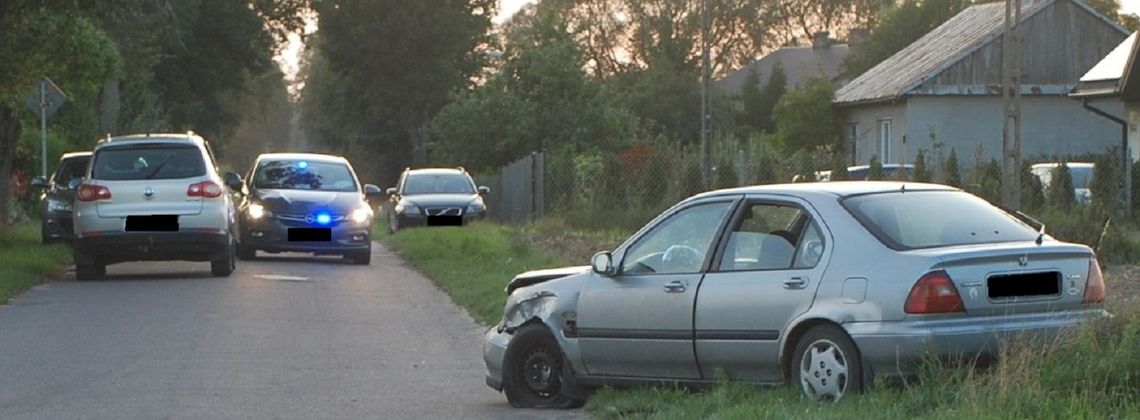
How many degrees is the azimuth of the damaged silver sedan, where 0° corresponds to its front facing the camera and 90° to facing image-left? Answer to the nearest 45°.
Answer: approximately 135°

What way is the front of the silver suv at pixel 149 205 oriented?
away from the camera

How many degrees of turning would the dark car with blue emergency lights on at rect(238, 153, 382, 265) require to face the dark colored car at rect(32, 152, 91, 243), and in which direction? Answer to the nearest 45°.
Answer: approximately 135° to its right

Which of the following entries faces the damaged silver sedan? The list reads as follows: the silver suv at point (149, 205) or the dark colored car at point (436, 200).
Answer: the dark colored car

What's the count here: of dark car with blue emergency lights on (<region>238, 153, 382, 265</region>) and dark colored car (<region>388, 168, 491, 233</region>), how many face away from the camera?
0

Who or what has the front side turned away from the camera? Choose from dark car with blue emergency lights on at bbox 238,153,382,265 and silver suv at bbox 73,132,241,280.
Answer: the silver suv

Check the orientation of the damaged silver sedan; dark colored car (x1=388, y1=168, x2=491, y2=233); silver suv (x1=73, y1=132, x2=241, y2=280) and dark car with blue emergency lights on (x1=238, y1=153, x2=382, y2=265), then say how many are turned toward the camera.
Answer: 2

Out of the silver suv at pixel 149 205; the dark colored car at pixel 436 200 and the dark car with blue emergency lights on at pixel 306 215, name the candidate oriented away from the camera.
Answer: the silver suv
